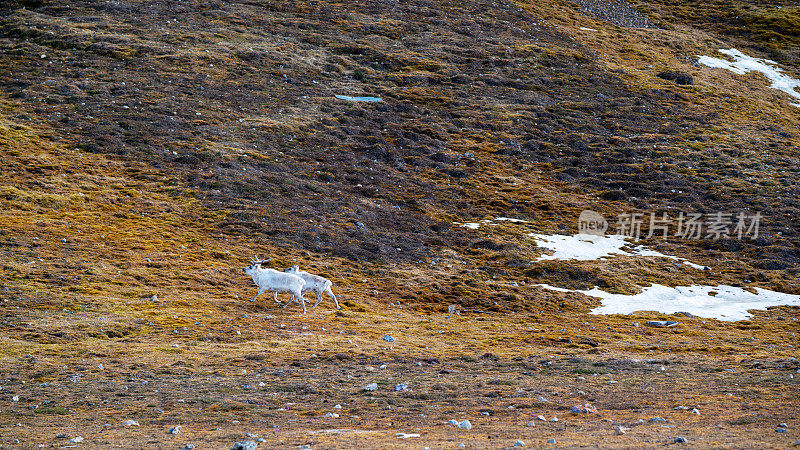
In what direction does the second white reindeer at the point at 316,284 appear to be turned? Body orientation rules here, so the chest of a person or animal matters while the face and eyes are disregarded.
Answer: to the viewer's left

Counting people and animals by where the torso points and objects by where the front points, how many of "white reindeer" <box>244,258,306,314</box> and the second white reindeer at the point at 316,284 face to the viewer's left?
2

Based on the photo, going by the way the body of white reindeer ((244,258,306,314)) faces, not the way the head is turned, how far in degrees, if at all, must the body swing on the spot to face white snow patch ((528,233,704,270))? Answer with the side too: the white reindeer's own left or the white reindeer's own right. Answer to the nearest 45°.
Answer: approximately 135° to the white reindeer's own right

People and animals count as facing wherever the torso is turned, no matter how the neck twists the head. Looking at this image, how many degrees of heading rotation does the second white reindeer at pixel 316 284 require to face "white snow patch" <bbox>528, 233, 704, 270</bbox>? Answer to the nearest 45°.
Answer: approximately 135° to its right

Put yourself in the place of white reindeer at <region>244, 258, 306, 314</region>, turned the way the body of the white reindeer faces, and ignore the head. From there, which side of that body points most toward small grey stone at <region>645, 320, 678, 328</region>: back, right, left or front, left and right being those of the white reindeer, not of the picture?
back

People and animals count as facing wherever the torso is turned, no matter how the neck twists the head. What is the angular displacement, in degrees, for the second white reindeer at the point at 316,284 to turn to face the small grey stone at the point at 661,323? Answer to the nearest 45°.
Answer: approximately 180°

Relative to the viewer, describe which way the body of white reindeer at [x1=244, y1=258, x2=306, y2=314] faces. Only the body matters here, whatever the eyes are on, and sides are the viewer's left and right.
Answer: facing to the left of the viewer

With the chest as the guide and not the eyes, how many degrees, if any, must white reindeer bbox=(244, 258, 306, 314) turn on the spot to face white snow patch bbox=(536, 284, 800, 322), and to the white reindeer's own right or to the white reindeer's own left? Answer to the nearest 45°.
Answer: approximately 180°

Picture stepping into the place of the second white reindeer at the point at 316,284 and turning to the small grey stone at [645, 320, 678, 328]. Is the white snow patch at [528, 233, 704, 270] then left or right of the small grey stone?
left
